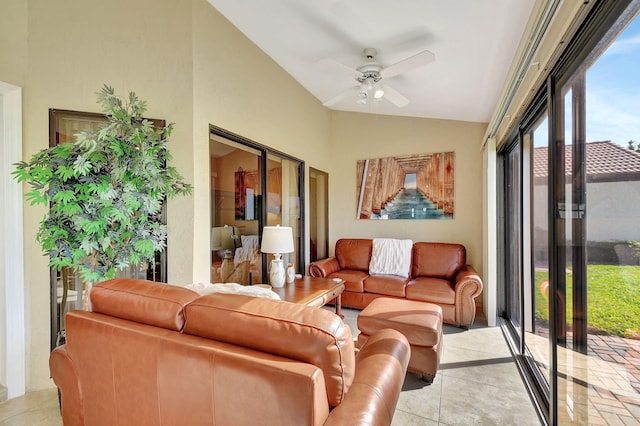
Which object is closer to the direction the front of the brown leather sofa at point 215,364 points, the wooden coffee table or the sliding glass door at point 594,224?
the wooden coffee table

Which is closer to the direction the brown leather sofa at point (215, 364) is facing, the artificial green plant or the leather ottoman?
the leather ottoman

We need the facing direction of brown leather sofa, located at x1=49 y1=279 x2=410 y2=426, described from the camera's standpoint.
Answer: facing away from the viewer and to the right of the viewer

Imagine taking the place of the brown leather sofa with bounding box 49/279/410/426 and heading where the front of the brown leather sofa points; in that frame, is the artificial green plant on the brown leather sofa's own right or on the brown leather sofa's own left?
on the brown leather sofa's own left

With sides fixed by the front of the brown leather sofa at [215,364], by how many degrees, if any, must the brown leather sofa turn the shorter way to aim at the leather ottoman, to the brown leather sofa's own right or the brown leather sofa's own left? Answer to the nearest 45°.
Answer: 0° — it already faces it

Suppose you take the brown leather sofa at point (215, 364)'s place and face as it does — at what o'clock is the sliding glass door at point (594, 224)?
The sliding glass door is roughly at 2 o'clock from the brown leather sofa.
